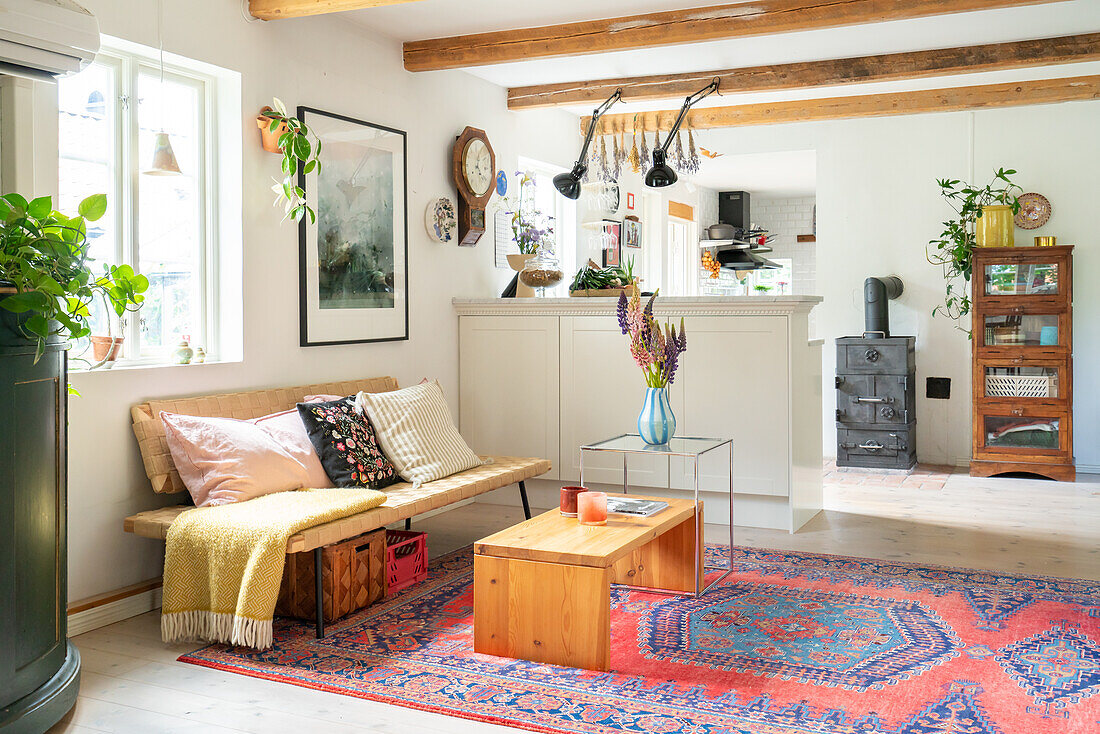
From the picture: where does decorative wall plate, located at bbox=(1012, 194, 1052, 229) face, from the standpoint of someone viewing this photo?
facing the viewer

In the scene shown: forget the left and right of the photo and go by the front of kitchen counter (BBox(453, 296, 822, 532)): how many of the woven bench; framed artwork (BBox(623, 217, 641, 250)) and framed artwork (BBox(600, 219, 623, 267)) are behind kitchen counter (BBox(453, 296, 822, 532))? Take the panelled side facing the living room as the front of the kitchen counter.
2

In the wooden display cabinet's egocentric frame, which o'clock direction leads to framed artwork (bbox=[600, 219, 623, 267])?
The framed artwork is roughly at 3 o'clock from the wooden display cabinet.

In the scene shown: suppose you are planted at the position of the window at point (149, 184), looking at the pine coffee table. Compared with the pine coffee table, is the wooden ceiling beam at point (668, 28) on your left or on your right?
left

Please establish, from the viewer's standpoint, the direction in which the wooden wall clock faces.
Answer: facing the viewer and to the right of the viewer

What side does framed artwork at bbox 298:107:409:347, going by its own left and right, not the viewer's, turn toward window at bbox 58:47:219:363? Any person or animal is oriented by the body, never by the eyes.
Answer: right

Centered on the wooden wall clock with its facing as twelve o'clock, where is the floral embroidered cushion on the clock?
The floral embroidered cushion is roughly at 2 o'clock from the wooden wall clock.

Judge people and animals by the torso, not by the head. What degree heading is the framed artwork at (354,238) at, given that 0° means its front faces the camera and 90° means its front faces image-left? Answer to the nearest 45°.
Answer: approximately 315°

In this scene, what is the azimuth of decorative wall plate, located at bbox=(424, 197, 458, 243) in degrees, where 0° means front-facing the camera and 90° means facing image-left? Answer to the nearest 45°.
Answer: approximately 315°

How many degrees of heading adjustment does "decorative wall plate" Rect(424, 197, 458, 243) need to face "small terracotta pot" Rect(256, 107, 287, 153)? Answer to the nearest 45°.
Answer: approximately 90° to its right

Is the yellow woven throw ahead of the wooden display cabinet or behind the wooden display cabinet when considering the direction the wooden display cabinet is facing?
ahead
